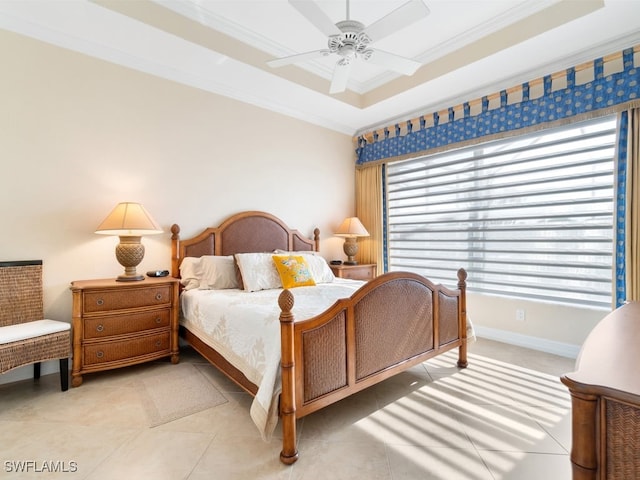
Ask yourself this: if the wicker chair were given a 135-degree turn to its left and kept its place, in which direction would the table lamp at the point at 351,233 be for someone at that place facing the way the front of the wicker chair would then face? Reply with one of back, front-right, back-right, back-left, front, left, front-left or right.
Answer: right

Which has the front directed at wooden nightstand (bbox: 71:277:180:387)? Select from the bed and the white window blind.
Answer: the white window blind

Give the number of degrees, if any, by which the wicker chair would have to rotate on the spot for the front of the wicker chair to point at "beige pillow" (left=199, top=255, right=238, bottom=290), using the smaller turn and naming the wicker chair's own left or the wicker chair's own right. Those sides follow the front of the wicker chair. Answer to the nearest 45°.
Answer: approximately 45° to the wicker chair's own left

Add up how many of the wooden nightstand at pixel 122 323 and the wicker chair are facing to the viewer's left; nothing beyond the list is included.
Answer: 0

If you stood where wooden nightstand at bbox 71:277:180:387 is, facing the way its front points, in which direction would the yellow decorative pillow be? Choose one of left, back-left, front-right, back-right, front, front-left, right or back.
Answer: front-left

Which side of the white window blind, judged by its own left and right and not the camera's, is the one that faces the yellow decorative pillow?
front

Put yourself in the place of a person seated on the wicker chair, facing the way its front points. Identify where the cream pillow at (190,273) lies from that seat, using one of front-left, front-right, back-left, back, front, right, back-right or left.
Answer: front-left

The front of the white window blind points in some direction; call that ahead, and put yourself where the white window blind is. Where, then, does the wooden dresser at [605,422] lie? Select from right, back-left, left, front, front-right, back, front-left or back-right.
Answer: front-left

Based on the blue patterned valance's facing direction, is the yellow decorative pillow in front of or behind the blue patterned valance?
in front

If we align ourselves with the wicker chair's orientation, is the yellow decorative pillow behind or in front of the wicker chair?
in front

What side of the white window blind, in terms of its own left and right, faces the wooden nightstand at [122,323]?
front

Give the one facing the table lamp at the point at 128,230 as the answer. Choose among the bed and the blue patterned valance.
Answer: the blue patterned valance

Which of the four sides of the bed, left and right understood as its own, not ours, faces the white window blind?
left

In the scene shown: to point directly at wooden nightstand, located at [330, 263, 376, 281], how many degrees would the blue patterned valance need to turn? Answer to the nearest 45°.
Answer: approximately 45° to its right

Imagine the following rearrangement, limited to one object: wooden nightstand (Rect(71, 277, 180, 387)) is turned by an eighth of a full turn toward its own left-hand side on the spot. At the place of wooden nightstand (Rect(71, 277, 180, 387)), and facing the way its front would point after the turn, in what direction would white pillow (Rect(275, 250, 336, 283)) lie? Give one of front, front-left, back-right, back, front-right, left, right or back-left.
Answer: front

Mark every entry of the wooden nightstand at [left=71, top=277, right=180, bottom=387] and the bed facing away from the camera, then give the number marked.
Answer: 0

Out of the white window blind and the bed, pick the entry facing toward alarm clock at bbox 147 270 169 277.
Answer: the white window blind

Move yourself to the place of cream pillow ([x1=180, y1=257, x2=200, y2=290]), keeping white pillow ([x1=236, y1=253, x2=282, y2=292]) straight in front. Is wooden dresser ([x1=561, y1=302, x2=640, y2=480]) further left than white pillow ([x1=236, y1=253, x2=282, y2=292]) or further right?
right

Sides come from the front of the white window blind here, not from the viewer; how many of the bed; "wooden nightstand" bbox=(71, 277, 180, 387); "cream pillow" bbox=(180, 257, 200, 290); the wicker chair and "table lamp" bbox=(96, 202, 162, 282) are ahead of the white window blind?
5

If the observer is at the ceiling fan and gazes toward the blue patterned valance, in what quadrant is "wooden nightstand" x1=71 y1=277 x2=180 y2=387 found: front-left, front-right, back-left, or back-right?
back-left

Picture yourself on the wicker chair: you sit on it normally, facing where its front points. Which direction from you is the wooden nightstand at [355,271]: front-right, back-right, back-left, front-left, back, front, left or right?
front-left

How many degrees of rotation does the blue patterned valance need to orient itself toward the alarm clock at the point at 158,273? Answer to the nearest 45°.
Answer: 0° — it already faces it
